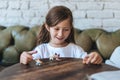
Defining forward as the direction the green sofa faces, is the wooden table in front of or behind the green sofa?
in front

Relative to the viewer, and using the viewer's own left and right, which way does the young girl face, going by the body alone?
facing the viewer
